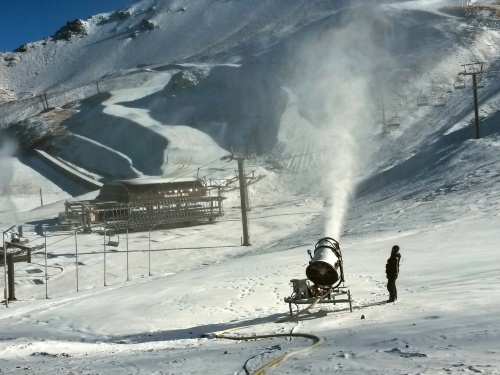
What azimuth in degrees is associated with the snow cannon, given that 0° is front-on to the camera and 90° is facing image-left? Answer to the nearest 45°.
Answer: approximately 180°
